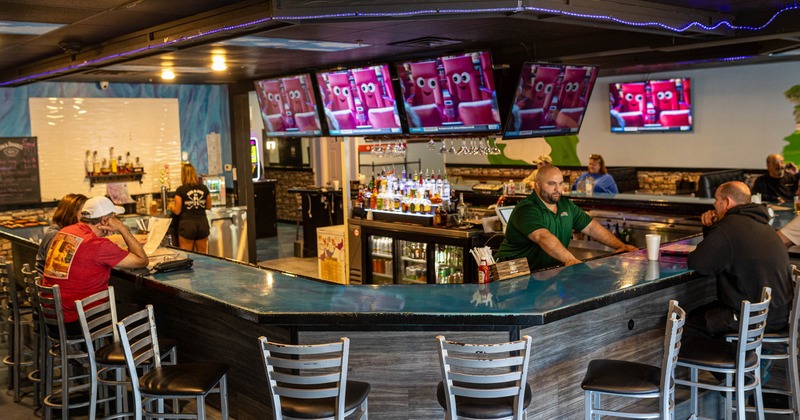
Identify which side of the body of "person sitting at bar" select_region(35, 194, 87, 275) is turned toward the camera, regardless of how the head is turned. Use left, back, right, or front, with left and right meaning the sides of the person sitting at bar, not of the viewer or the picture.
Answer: right

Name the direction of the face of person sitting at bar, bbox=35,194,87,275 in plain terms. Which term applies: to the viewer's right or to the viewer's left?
to the viewer's right

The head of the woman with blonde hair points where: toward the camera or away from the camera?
away from the camera

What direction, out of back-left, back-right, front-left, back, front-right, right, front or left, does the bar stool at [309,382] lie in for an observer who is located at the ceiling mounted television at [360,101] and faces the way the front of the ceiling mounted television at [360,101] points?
front-left

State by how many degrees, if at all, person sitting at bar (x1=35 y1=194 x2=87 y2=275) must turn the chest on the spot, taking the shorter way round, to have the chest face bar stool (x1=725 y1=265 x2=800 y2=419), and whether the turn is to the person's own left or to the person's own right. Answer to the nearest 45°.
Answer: approximately 45° to the person's own right

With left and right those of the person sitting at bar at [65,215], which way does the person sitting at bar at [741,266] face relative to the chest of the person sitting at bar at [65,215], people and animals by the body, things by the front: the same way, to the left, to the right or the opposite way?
to the left

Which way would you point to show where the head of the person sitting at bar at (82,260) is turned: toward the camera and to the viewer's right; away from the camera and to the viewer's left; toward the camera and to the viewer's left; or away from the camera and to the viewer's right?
away from the camera and to the viewer's right

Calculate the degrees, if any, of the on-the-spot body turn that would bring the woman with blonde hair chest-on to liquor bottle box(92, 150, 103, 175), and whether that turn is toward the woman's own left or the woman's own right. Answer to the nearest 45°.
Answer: approximately 45° to the woman's own left

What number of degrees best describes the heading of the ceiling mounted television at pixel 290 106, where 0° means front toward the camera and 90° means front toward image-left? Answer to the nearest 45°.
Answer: approximately 45°

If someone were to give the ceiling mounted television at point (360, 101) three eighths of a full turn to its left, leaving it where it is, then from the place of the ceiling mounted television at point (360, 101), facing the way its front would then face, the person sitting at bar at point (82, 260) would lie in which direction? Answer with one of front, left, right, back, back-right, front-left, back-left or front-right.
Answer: back-right

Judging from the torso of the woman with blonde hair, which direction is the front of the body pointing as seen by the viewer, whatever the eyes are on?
away from the camera

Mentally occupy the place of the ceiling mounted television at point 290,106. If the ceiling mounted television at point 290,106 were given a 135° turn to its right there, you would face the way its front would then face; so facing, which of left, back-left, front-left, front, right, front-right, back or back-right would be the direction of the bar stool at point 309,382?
back

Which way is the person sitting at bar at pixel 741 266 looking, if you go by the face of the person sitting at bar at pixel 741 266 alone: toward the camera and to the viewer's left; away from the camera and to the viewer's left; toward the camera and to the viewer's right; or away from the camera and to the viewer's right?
away from the camera and to the viewer's left

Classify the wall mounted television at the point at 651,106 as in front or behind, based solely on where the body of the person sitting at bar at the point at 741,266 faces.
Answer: in front

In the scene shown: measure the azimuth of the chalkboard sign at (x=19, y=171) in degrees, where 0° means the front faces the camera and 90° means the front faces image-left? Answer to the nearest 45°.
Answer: approximately 0°
